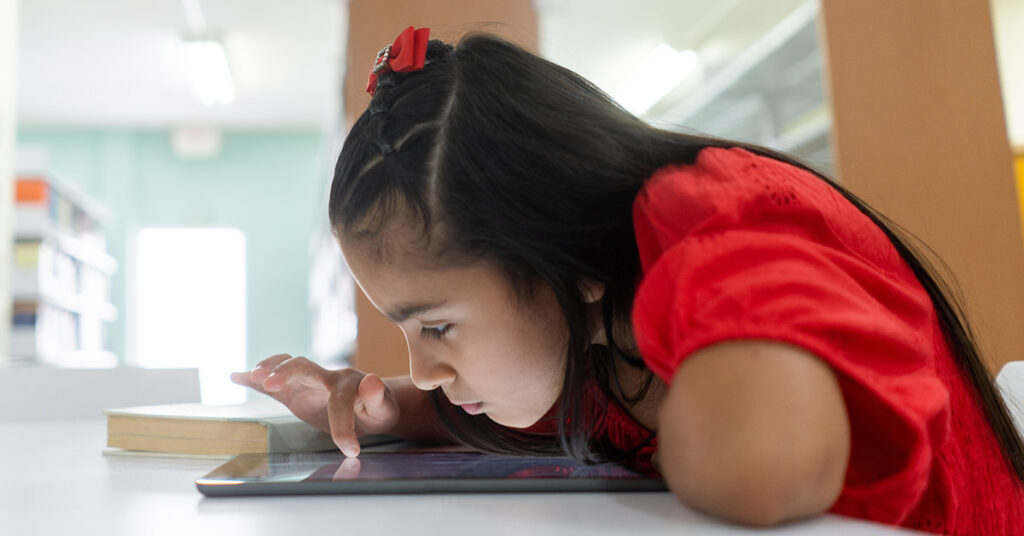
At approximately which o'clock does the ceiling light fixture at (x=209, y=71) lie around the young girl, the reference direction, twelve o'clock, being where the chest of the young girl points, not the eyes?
The ceiling light fixture is roughly at 2 o'clock from the young girl.

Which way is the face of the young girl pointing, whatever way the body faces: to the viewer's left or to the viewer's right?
to the viewer's left

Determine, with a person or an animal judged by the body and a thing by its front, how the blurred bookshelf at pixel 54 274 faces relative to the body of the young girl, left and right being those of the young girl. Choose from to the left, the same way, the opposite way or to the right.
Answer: the opposite way

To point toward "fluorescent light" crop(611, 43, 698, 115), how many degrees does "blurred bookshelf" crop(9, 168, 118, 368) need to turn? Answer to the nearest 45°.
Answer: approximately 45° to its left

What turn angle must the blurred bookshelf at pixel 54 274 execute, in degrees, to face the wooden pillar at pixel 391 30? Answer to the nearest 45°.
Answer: approximately 45° to its right

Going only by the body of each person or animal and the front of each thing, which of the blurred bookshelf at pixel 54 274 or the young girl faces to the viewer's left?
the young girl

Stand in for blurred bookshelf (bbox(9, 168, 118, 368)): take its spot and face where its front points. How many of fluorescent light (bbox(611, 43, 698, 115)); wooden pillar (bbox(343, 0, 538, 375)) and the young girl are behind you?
0

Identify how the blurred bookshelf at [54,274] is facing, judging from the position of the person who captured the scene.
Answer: facing the viewer and to the right of the viewer

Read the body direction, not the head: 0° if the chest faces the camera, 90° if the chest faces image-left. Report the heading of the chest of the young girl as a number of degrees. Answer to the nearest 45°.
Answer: approximately 90°

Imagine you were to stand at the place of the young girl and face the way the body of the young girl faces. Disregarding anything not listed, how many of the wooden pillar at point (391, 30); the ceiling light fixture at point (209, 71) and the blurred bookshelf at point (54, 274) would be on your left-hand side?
0

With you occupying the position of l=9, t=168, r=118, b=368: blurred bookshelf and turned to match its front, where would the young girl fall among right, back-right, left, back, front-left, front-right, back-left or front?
front-right

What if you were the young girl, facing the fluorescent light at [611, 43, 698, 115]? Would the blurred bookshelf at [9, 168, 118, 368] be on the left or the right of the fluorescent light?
left

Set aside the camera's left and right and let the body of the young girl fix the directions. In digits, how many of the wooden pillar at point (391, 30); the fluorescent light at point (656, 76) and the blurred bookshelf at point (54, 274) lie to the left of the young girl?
0

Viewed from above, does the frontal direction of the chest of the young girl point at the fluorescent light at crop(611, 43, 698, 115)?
no
